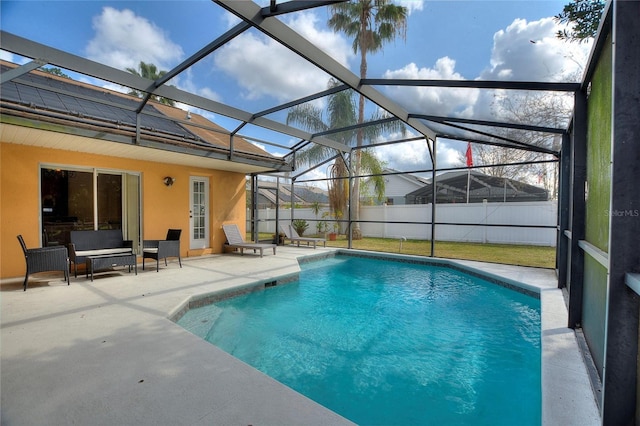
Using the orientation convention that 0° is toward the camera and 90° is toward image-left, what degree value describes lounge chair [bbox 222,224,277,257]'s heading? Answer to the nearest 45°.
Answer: approximately 315°

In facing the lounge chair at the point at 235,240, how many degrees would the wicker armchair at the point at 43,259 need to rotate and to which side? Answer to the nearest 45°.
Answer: approximately 45° to its left

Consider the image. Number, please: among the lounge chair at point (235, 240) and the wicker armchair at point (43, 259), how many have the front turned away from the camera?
0

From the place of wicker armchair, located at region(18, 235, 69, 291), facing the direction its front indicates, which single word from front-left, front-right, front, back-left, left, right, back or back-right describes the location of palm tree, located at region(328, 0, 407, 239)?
front

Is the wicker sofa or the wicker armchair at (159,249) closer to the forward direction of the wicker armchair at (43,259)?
the wicker armchair

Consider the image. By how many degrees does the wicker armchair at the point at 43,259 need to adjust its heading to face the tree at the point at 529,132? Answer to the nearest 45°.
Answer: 0° — it already faces it

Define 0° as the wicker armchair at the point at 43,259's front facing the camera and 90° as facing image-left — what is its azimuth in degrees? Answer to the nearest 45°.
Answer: approximately 270°
